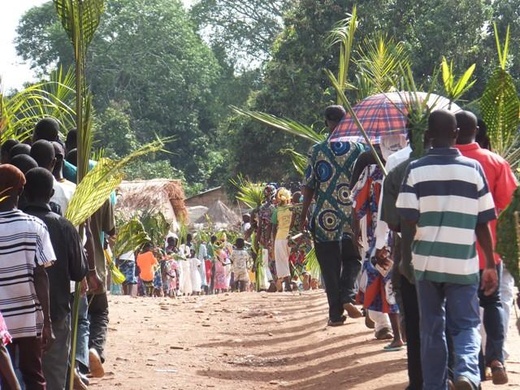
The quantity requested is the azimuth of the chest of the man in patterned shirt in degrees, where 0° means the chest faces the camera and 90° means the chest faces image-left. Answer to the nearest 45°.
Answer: approximately 180°

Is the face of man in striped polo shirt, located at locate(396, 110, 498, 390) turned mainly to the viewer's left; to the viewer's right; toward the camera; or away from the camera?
away from the camera

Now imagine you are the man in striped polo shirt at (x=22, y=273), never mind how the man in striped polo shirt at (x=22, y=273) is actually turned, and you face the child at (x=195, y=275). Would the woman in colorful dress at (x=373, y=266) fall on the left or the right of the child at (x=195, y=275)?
right

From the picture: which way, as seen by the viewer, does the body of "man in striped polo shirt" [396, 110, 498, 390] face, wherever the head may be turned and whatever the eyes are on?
away from the camera
